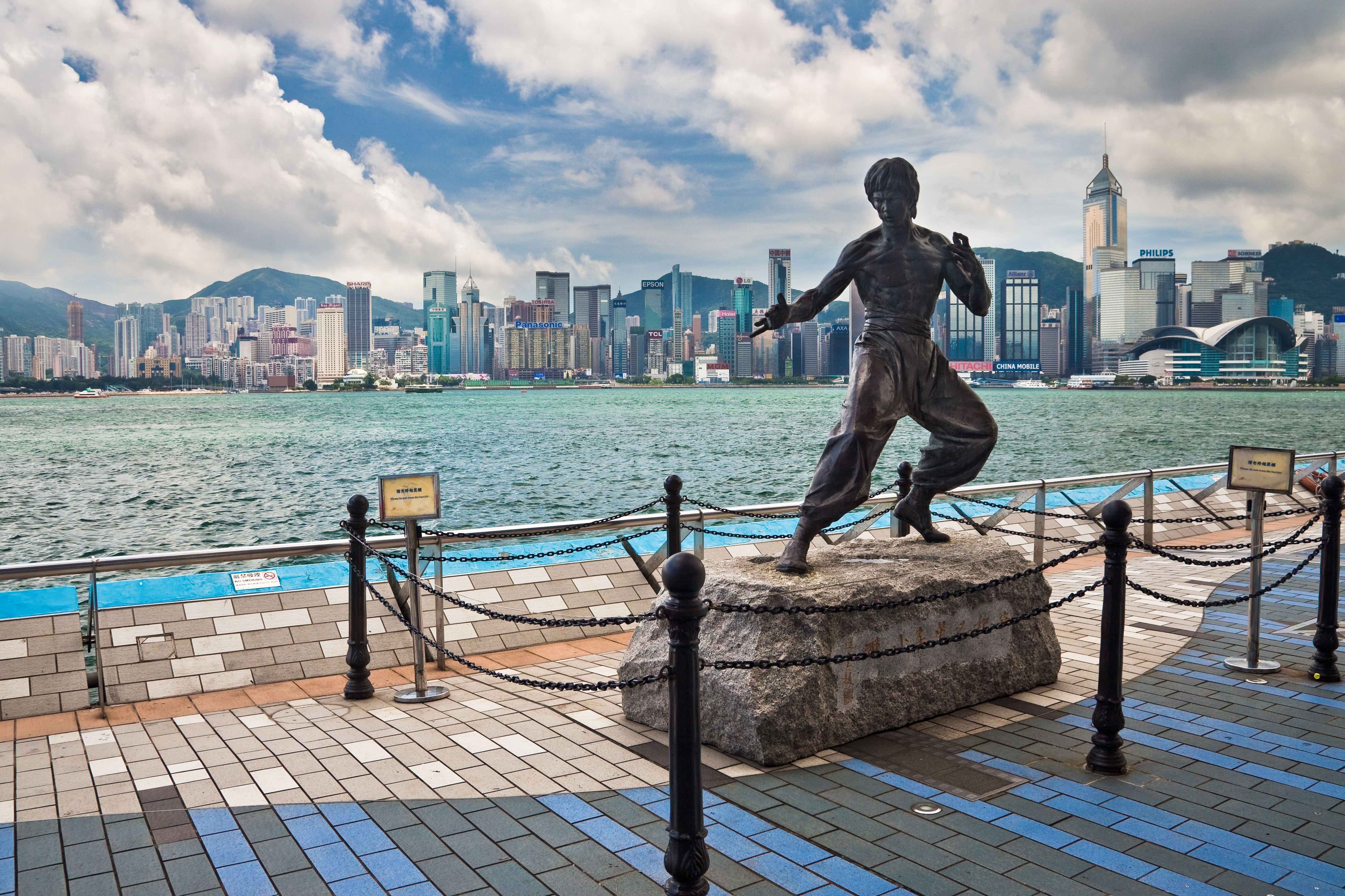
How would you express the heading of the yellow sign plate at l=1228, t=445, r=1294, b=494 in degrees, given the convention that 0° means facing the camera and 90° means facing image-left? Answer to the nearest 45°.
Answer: approximately 0°

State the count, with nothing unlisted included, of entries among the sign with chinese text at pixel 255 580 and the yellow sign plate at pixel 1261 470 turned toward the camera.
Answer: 2

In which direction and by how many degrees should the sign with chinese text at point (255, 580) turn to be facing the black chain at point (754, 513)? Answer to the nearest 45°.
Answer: approximately 90° to its left

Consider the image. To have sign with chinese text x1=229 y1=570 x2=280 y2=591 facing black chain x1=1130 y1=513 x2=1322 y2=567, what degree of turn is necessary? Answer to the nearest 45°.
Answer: approximately 45° to its left

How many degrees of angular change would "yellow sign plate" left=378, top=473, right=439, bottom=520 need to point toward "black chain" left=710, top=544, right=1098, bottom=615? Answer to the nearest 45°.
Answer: approximately 45° to its left

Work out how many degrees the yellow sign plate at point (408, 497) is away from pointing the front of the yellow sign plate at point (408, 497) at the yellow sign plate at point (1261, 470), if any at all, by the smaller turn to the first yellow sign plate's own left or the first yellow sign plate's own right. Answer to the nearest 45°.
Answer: approximately 90° to the first yellow sign plate's own left

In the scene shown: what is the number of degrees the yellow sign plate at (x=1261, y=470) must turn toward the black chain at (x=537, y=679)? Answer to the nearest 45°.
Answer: approximately 45° to its right

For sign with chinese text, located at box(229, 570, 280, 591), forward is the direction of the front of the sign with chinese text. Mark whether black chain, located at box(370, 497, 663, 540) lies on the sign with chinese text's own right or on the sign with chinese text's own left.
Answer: on the sign with chinese text's own left

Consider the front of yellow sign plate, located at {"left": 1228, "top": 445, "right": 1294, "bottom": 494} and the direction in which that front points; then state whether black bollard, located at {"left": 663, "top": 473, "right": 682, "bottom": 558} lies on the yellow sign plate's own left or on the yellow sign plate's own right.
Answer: on the yellow sign plate's own right
